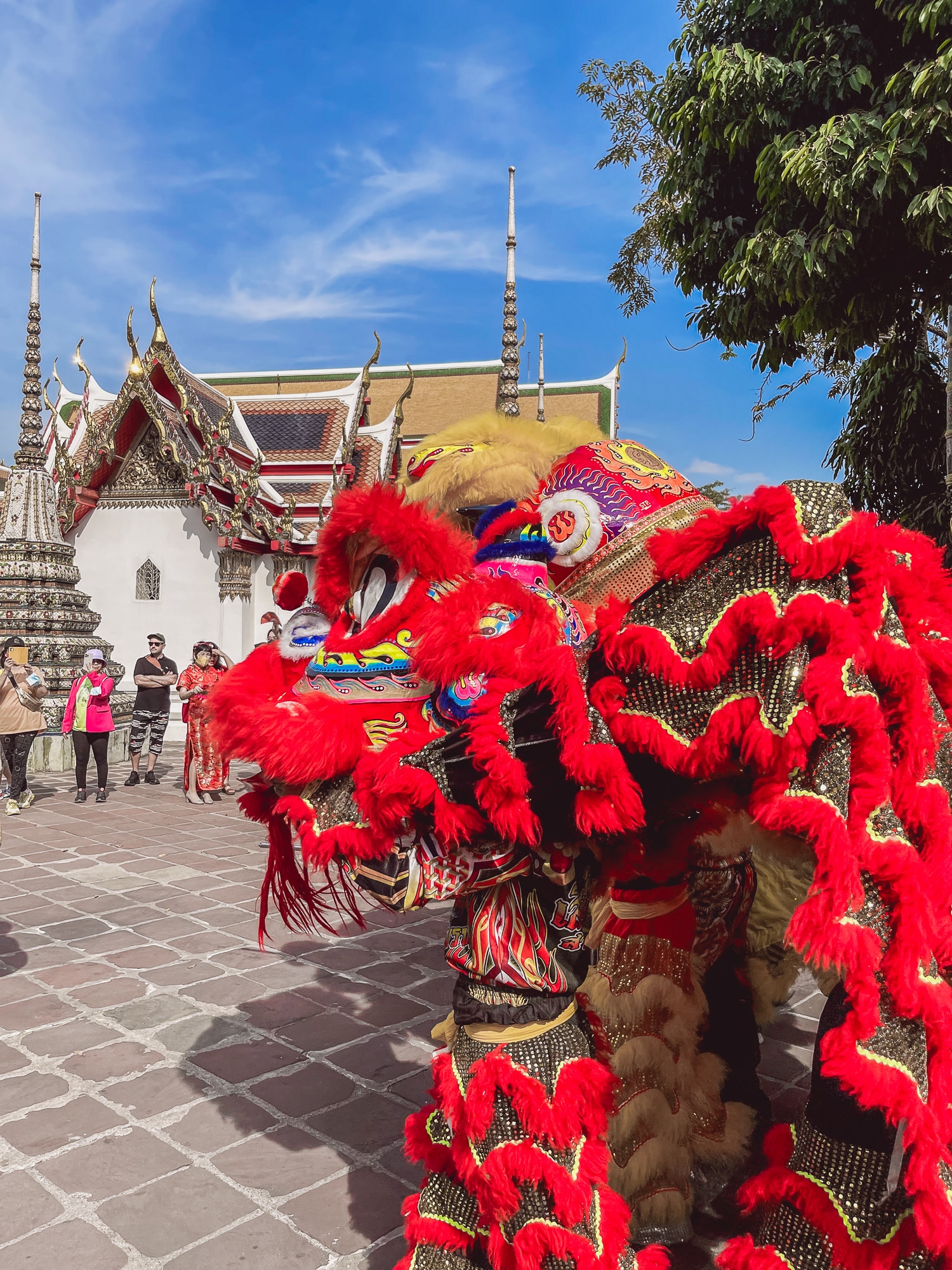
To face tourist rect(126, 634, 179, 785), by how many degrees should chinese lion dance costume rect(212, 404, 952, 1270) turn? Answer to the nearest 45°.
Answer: approximately 45° to its right

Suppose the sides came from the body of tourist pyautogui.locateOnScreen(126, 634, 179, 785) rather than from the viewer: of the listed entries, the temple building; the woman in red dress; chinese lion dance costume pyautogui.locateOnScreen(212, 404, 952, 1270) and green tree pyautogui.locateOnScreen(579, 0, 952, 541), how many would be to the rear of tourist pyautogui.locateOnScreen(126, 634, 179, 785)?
1

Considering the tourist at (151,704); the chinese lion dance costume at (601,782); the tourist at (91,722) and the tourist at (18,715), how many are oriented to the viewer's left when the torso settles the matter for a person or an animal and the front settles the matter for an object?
1

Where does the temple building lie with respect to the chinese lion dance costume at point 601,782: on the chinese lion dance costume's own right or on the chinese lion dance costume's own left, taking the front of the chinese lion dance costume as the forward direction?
on the chinese lion dance costume's own right

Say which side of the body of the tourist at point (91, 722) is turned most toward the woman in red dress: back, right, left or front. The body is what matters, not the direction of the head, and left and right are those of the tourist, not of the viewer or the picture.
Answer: left

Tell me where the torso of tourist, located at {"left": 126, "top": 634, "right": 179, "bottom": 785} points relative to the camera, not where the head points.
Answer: toward the camera

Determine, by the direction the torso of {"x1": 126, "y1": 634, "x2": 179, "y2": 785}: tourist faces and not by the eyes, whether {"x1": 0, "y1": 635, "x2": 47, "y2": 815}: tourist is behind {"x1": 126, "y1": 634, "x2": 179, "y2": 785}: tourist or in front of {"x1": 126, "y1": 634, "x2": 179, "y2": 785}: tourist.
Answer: in front

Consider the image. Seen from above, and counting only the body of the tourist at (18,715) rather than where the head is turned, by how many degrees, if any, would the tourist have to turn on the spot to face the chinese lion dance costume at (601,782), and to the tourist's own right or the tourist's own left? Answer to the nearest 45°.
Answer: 0° — they already face it

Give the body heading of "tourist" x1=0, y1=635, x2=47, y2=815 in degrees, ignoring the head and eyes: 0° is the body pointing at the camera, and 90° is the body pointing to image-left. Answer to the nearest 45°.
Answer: approximately 0°

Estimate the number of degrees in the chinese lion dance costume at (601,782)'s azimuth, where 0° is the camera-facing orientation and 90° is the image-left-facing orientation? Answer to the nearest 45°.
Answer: approximately 90°

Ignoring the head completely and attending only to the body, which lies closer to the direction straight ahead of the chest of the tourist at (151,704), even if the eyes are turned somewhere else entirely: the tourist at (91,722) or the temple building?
the tourist

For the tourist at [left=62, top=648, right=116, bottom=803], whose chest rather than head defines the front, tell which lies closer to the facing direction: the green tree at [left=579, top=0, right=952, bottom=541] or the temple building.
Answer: the green tree

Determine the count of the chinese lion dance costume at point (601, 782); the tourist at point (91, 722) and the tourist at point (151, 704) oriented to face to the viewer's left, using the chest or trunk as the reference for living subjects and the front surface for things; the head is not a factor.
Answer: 1
